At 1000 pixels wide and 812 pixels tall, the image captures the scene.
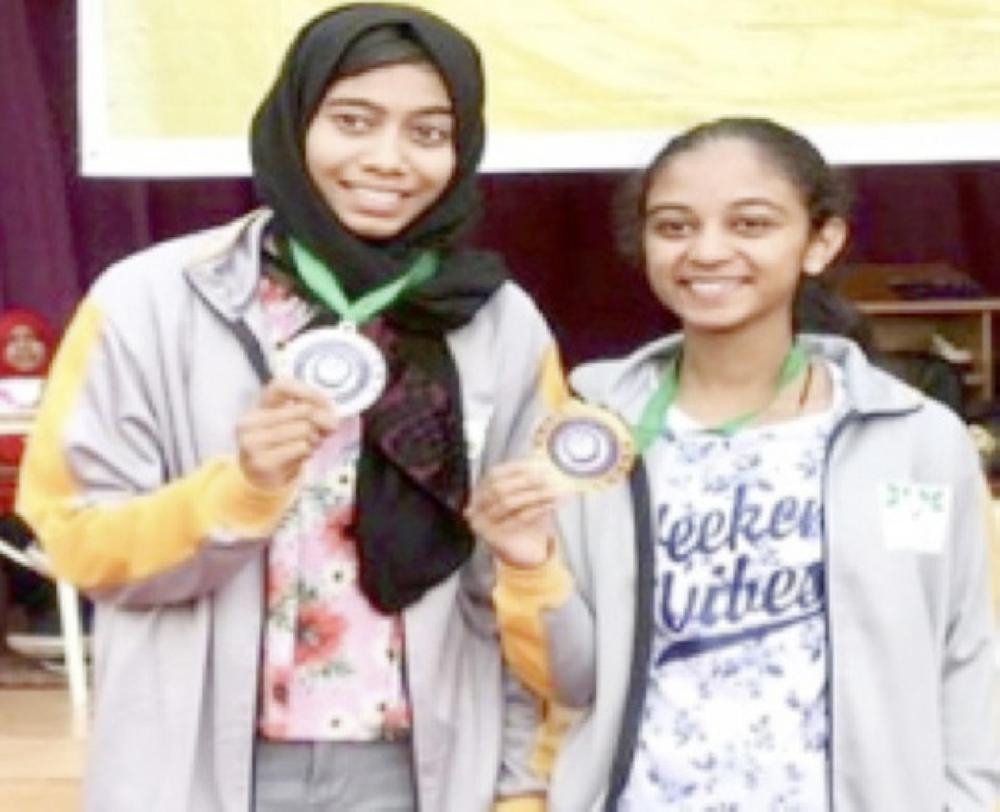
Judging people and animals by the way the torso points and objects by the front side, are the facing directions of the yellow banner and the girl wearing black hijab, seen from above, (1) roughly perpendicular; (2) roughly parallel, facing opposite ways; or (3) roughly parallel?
roughly parallel

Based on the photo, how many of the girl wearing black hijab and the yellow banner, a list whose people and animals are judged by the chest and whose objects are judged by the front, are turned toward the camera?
2

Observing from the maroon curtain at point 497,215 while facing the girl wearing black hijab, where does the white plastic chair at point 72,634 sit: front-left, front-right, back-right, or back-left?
front-right

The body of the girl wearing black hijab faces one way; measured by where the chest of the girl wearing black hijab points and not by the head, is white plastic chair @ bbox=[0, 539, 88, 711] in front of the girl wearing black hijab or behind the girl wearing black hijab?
behind

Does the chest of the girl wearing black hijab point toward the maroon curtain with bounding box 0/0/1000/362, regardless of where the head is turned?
no

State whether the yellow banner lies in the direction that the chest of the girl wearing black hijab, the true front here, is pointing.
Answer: no

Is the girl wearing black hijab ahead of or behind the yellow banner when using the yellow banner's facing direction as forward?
ahead

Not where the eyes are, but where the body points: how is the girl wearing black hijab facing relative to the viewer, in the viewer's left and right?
facing the viewer

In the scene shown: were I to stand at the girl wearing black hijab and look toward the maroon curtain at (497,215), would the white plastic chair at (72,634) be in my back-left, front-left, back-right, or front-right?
front-left

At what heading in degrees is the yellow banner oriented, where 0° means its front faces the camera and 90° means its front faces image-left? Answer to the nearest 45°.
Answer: approximately 0°

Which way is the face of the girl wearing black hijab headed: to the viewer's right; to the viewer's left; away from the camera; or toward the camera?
toward the camera
